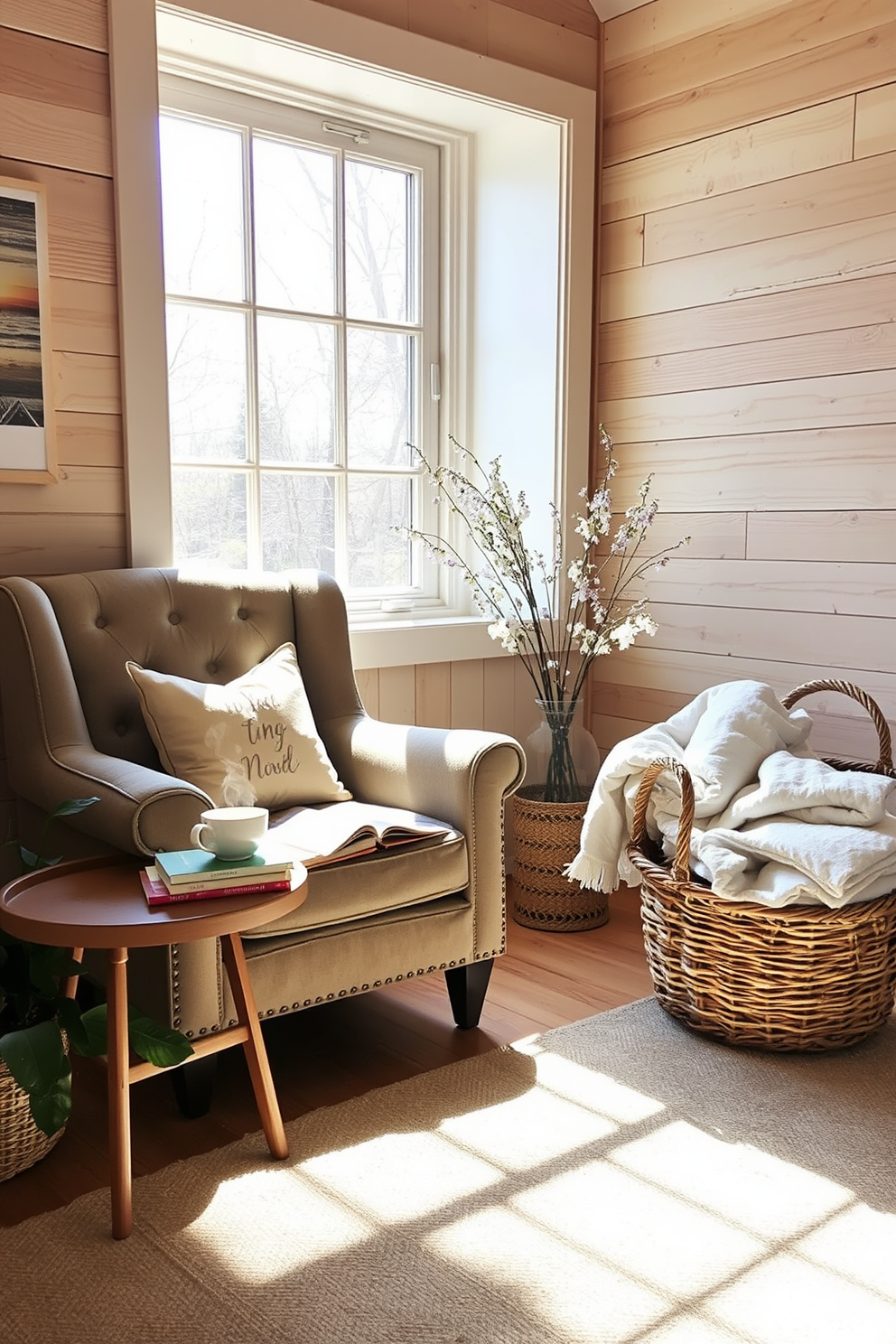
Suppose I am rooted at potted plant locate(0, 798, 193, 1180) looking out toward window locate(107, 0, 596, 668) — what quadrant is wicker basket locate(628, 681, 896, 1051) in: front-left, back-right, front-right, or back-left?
front-right

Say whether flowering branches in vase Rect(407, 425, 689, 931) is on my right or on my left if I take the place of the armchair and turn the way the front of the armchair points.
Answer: on my left

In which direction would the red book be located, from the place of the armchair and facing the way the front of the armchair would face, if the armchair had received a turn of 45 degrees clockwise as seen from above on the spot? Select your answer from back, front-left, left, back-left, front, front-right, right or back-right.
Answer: front

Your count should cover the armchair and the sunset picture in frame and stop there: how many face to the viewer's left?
0

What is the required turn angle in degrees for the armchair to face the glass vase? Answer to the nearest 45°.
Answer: approximately 90° to its left

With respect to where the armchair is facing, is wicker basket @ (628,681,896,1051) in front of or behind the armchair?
in front

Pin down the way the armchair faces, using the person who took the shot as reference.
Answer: facing the viewer and to the right of the viewer

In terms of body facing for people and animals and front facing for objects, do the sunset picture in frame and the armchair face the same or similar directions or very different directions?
same or similar directions

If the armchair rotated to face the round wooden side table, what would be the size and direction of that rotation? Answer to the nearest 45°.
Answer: approximately 45° to its right
